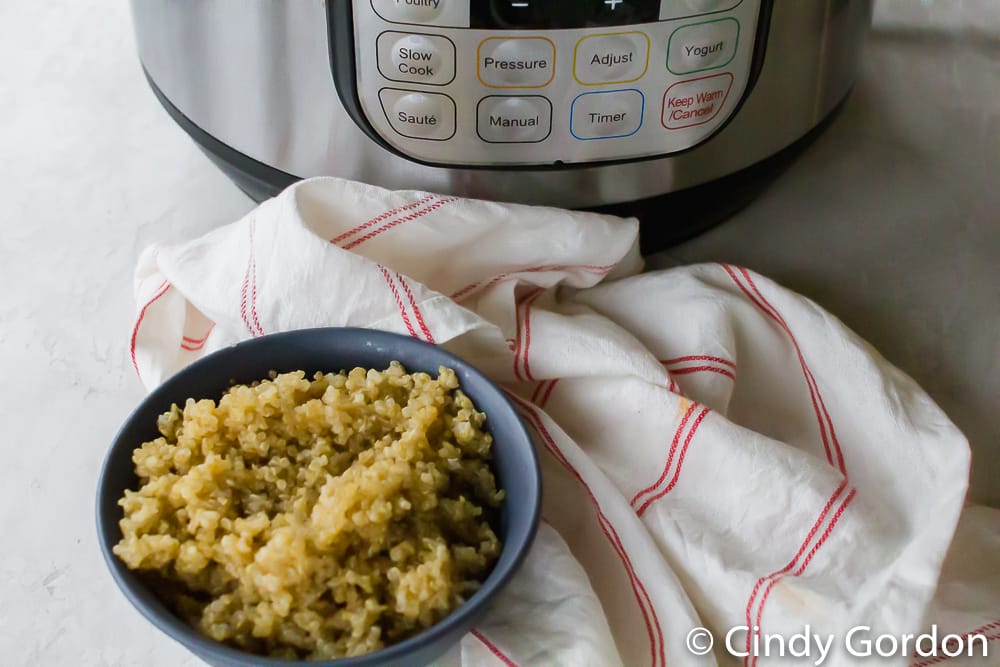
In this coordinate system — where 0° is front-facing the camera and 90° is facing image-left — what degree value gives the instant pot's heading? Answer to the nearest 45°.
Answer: approximately 0°
